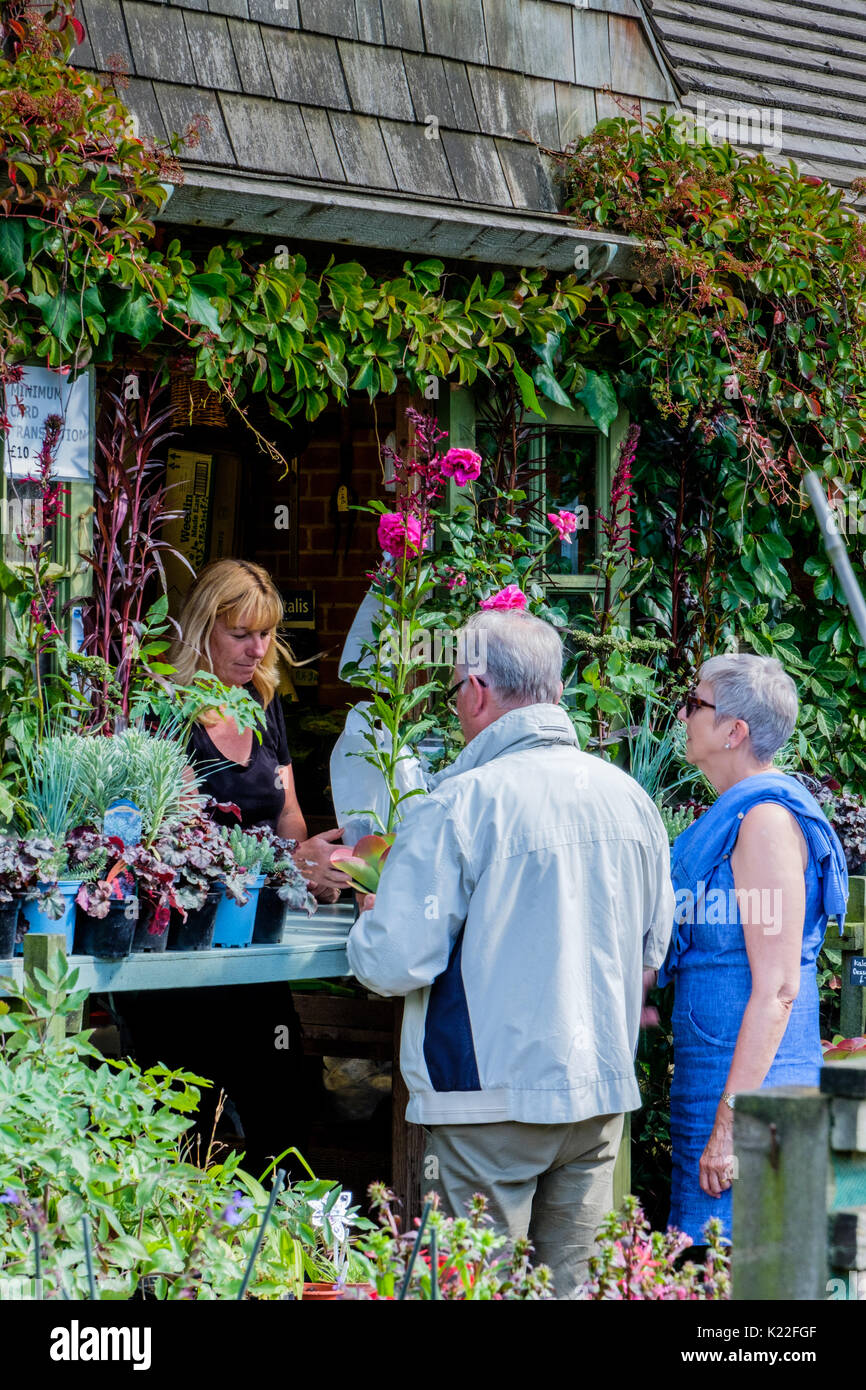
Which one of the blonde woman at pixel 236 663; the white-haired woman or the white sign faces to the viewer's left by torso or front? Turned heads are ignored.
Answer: the white-haired woman

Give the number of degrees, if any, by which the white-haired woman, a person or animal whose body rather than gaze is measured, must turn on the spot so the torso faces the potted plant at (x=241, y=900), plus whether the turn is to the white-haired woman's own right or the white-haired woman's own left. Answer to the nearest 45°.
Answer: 0° — they already face it

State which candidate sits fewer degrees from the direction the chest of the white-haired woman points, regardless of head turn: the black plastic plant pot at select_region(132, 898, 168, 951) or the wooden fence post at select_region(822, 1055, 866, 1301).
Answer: the black plastic plant pot

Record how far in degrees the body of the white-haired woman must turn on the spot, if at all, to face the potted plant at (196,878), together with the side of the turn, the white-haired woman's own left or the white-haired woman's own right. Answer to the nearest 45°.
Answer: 0° — they already face it

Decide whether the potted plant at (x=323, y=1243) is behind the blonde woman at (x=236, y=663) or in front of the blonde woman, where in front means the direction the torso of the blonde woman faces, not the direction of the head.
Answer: in front

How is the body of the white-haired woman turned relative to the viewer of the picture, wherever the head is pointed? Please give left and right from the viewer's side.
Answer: facing to the left of the viewer

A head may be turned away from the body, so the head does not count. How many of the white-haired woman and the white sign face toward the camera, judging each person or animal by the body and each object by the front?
1

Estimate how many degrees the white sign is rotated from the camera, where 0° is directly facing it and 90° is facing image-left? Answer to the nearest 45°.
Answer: approximately 0°
